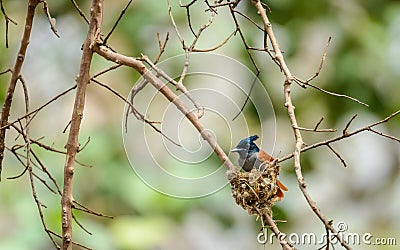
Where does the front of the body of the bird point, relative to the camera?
to the viewer's left
